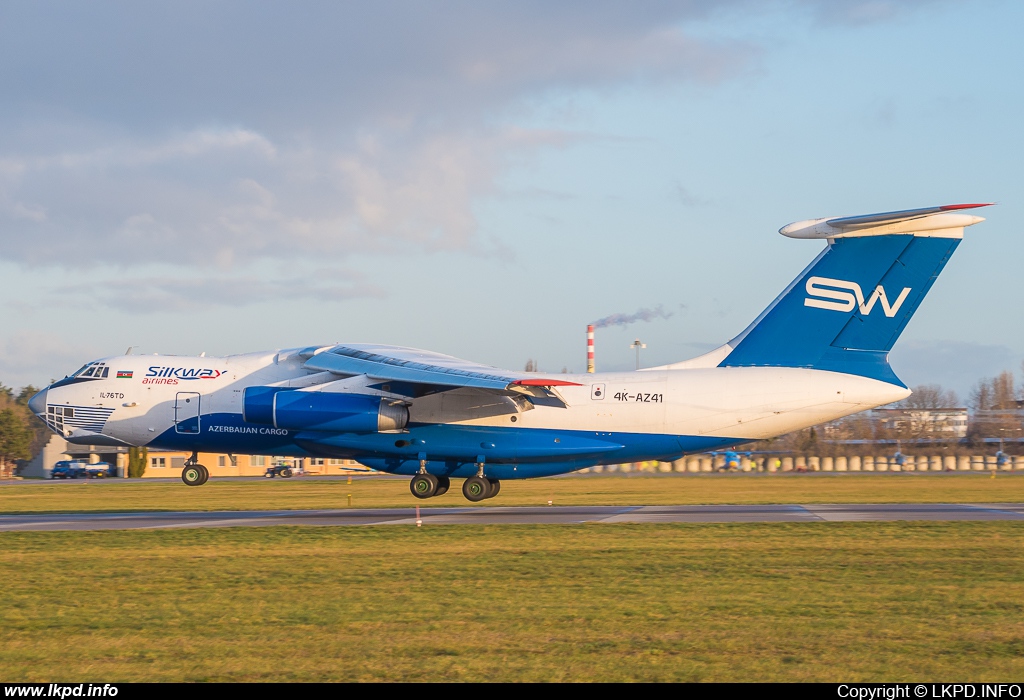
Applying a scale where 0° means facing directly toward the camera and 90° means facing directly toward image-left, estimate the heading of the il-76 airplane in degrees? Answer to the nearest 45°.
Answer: approximately 90°
